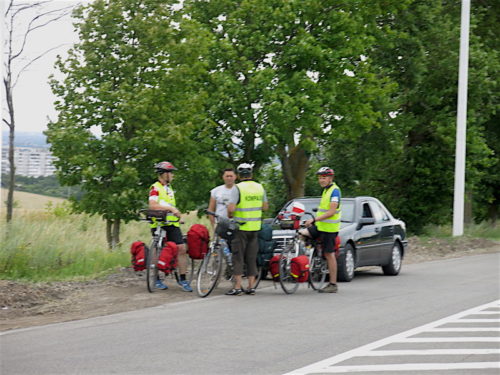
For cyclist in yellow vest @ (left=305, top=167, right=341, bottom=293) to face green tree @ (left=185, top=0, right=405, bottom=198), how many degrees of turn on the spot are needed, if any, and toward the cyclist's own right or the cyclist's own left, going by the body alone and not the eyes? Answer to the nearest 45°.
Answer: approximately 135° to the cyclist's own right

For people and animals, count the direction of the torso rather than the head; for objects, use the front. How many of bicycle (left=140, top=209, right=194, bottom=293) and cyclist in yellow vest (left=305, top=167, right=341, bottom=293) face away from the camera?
0

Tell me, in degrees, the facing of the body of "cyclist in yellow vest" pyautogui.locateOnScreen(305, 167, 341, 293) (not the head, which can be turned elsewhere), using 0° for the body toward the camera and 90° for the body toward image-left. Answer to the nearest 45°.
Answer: approximately 45°

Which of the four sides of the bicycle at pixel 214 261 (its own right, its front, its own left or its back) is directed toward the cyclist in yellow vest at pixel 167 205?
right

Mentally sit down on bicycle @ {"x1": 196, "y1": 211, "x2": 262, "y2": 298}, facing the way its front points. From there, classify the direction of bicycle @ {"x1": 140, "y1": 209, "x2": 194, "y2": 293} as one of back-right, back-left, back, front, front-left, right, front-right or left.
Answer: front-right

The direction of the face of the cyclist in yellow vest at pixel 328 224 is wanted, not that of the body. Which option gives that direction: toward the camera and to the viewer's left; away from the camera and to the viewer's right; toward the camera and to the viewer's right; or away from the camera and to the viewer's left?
toward the camera and to the viewer's left

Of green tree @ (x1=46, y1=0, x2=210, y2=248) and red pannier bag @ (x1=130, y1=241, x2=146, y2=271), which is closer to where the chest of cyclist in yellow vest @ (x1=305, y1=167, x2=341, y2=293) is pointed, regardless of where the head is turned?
the red pannier bag

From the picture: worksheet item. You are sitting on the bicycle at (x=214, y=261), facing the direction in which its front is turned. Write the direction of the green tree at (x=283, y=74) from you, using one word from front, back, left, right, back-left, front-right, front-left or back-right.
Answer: back-right

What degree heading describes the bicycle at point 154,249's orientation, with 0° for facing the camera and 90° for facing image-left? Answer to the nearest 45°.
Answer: approximately 45°

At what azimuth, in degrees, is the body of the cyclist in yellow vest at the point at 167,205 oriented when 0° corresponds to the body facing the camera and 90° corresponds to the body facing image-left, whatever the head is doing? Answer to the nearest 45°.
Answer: approximately 315°

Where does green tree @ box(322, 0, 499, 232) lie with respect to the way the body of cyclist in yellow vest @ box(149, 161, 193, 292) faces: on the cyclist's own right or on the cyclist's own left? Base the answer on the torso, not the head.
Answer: on the cyclist's own left

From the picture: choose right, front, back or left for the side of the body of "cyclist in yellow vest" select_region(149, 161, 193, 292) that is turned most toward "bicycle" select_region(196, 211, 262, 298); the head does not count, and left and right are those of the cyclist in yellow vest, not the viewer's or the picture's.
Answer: front

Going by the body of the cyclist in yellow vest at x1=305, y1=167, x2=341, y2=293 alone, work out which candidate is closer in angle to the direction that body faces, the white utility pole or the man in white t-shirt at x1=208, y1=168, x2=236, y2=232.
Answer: the man in white t-shirt
